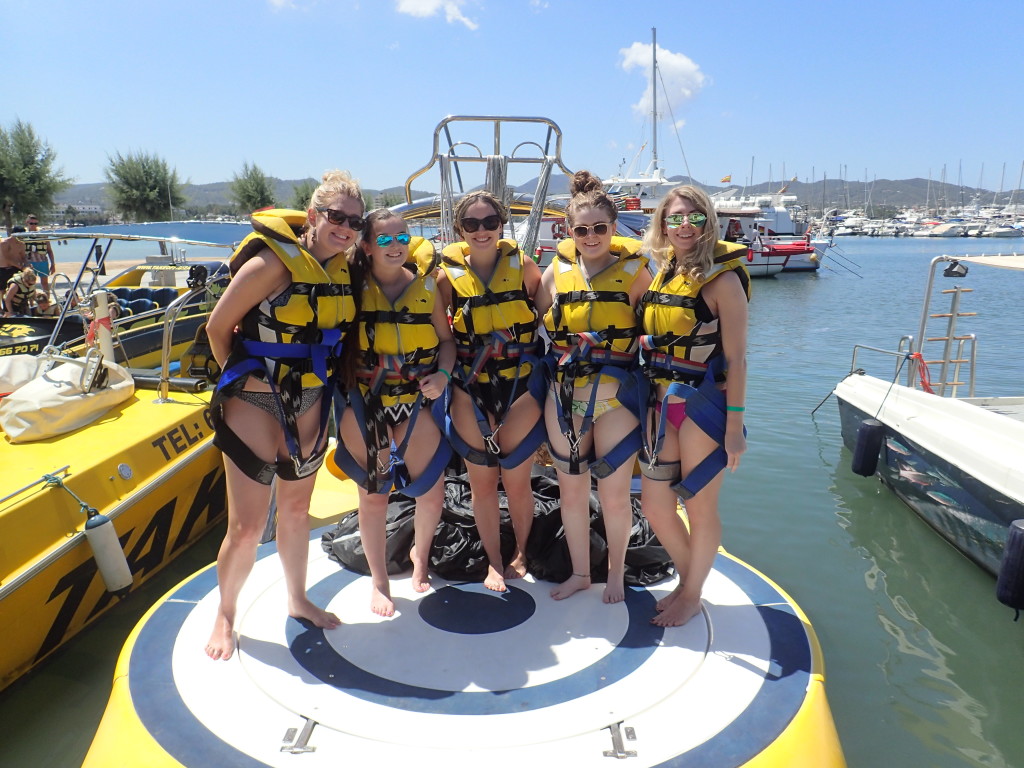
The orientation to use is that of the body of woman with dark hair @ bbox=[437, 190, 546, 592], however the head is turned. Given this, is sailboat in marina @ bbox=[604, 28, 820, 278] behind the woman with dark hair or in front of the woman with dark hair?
behind

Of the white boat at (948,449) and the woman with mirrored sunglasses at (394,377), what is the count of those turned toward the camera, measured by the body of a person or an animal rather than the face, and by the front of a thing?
1

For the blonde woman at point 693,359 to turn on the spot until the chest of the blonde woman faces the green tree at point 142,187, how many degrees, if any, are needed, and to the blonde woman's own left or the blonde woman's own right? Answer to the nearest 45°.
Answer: approximately 90° to the blonde woman's own right

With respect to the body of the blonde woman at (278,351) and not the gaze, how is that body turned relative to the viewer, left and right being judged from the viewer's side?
facing the viewer and to the right of the viewer

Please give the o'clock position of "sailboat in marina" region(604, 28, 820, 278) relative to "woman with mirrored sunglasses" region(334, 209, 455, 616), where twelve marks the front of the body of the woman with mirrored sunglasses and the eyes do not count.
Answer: The sailboat in marina is roughly at 7 o'clock from the woman with mirrored sunglasses.

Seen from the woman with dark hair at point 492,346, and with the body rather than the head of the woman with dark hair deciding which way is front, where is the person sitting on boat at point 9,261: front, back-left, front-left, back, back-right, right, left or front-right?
back-right

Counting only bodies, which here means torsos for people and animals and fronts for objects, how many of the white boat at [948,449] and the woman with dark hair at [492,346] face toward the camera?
1

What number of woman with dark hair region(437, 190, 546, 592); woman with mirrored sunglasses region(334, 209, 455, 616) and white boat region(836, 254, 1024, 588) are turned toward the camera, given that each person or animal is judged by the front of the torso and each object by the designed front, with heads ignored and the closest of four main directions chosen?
2
